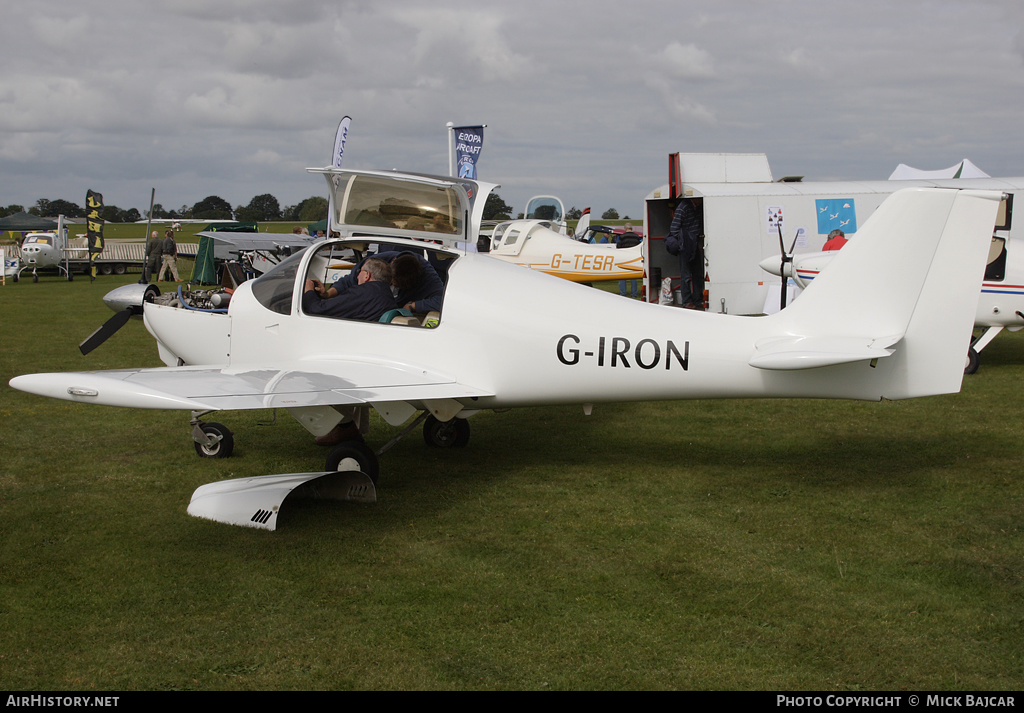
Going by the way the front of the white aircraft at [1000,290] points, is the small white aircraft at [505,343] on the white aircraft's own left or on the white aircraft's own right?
on the white aircraft's own left

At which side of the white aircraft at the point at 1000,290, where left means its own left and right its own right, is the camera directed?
left

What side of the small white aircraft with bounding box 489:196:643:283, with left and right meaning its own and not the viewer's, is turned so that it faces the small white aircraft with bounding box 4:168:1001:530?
left

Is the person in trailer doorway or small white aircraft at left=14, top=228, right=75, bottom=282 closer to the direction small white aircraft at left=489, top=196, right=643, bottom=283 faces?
the small white aircraft

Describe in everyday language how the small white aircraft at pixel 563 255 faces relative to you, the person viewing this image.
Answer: facing to the left of the viewer

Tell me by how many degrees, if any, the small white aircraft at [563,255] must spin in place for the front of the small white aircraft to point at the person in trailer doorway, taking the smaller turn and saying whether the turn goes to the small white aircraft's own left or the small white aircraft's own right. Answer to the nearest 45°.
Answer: approximately 90° to the small white aircraft's own left

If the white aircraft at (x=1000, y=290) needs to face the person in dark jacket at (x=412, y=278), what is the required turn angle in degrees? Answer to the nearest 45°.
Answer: approximately 45° to its left

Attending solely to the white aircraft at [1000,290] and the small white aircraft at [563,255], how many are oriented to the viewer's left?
2
